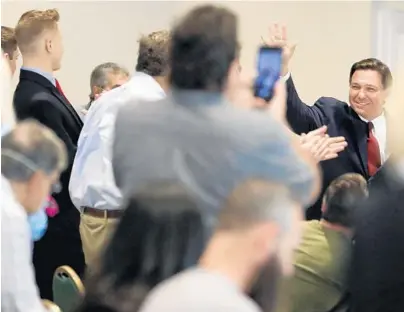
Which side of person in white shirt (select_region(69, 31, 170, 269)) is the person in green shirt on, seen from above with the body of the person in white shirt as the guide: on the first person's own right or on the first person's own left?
on the first person's own right

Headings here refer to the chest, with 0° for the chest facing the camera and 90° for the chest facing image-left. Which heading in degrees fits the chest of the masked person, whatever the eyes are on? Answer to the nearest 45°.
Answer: approximately 225°

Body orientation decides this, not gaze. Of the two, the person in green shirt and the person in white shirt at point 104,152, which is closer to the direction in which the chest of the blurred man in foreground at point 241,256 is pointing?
the person in green shirt

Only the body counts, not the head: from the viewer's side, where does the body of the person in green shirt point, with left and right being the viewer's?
facing away from the viewer and to the right of the viewer

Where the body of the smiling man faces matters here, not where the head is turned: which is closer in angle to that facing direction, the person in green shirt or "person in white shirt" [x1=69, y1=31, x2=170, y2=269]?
the person in green shirt

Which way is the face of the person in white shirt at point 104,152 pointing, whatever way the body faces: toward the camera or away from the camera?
away from the camera

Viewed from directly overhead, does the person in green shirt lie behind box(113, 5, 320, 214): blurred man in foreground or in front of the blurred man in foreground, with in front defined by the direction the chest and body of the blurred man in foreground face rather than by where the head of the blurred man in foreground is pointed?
in front

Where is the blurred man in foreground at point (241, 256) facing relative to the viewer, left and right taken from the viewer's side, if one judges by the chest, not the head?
facing away from the viewer and to the right of the viewer

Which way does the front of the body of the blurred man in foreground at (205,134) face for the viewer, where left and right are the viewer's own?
facing away from the viewer and to the right of the viewer

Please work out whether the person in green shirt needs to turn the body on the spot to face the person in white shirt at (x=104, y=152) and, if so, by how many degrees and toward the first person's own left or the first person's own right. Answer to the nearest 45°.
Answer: approximately 135° to the first person's own left

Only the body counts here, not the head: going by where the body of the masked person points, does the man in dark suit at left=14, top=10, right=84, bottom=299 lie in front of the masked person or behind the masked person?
in front
